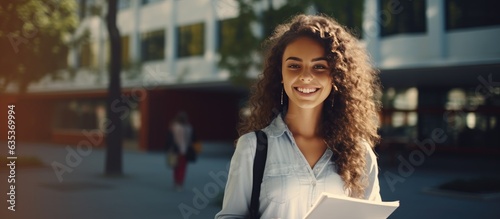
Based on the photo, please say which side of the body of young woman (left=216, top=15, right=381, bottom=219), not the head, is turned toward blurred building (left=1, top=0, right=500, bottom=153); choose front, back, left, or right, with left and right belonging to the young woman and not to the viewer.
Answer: back

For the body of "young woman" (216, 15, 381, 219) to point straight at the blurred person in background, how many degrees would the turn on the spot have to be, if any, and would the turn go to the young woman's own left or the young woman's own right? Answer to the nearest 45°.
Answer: approximately 180°

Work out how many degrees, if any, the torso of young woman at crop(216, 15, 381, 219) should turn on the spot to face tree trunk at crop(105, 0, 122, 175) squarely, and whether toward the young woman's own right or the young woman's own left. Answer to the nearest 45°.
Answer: approximately 135° to the young woman's own right

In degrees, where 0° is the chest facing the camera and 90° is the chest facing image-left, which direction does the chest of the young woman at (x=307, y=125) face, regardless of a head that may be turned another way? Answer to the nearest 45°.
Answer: approximately 0°

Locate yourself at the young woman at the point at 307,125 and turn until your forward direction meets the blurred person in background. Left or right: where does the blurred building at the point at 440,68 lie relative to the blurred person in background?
right

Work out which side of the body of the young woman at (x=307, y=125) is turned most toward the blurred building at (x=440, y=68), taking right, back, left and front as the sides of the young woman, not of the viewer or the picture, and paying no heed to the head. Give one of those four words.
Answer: back
